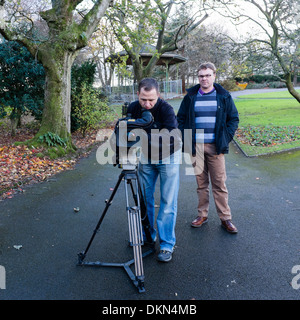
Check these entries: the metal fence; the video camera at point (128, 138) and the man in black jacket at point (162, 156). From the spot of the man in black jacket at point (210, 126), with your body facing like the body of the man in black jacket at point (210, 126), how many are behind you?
1

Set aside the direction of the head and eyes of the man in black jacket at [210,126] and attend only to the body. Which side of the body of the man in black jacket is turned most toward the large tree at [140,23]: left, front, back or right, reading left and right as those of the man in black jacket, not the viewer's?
back

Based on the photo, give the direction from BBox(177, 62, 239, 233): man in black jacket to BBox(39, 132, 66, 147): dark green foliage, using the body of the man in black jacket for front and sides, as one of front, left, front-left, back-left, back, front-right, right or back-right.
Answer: back-right

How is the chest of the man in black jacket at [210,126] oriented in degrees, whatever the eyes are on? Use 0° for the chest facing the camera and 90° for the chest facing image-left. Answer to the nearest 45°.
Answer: approximately 0°

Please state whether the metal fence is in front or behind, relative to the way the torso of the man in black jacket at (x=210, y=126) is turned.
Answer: behind

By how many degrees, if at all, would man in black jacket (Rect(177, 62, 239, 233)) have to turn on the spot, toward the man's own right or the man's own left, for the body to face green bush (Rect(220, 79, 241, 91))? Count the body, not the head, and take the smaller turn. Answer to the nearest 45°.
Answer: approximately 180°

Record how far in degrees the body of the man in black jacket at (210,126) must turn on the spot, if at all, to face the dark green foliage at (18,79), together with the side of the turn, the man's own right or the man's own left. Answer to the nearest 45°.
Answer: approximately 135° to the man's own right

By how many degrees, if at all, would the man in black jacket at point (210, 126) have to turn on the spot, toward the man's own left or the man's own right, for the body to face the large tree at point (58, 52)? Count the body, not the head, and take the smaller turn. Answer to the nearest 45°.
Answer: approximately 135° to the man's own right

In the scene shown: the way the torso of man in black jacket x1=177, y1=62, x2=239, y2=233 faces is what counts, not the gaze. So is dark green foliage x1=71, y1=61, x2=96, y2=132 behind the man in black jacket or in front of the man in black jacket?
behind

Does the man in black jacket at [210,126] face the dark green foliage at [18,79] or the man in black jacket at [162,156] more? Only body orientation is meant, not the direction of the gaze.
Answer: the man in black jacket

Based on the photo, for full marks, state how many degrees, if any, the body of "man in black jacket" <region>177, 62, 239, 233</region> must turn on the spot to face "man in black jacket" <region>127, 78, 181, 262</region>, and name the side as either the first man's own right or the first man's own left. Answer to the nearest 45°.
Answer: approximately 45° to the first man's own right
